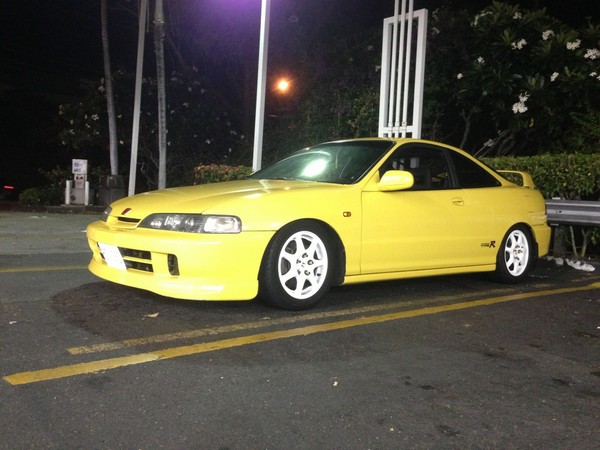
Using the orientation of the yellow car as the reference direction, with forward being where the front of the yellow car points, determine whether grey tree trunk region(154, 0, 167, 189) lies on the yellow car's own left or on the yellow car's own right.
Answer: on the yellow car's own right

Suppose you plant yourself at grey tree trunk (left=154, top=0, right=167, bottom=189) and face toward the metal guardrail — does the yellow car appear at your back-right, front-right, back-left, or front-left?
front-right

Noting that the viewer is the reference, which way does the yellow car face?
facing the viewer and to the left of the viewer

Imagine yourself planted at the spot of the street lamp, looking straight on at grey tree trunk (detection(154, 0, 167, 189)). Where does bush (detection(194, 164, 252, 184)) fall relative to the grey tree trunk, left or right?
left

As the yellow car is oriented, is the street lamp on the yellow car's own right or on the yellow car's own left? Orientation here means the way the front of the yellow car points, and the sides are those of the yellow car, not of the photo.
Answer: on the yellow car's own right

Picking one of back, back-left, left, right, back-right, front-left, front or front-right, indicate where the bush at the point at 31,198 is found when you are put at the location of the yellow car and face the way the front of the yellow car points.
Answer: right

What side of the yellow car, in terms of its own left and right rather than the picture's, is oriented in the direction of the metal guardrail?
back
